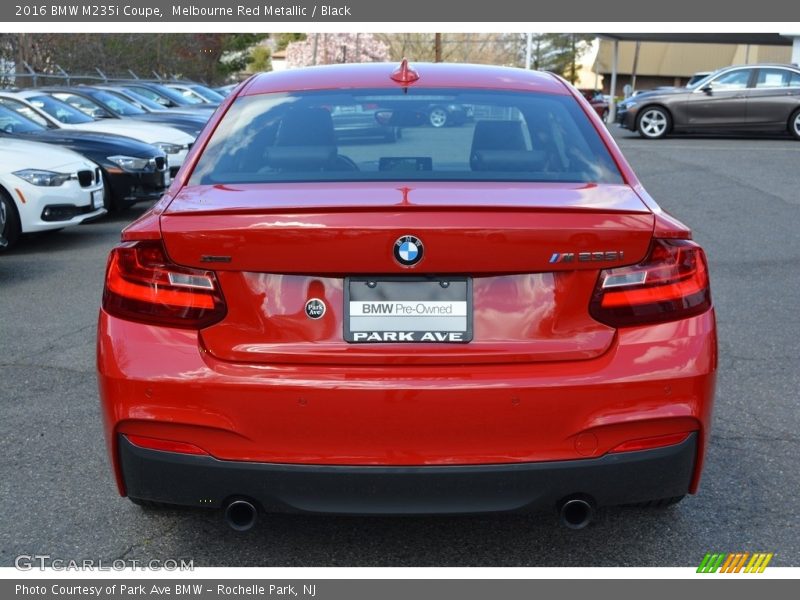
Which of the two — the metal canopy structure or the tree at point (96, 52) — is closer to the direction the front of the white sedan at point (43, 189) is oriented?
the metal canopy structure

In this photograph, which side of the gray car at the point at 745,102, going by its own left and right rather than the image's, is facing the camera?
left

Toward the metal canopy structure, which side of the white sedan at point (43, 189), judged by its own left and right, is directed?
left

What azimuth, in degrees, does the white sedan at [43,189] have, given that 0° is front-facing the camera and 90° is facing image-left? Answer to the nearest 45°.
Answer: approximately 315°

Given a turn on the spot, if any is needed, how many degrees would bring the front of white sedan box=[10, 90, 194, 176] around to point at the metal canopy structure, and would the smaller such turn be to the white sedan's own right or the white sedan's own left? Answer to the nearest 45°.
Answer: approximately 90° to the white sedan's own left

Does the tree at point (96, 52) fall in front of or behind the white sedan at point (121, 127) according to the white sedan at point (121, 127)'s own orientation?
behind

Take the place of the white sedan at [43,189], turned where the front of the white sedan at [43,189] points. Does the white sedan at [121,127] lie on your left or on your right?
on your left

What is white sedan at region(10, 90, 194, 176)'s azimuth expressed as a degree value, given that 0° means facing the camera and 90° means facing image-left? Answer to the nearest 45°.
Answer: approximately 315°

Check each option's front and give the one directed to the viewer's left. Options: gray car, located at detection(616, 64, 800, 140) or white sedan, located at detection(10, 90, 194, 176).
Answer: the gray car

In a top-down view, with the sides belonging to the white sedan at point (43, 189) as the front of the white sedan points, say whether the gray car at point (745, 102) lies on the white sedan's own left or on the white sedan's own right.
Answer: on the white sedan's own left

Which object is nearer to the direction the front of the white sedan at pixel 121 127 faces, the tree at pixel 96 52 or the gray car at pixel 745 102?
the gray car

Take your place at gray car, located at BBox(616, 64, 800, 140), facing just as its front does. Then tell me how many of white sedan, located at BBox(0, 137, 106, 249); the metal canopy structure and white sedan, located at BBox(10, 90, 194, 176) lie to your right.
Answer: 1

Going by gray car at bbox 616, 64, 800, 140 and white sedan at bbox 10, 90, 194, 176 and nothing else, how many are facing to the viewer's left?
1

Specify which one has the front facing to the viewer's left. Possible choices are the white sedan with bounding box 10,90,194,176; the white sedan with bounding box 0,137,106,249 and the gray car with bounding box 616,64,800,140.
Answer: the gray car
